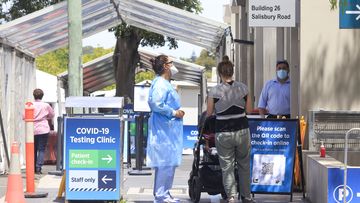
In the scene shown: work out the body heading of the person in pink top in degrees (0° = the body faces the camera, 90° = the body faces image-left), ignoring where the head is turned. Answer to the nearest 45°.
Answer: approximately 180°

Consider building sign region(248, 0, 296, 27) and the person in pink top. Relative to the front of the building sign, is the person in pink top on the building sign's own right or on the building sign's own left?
on the building sign's own right

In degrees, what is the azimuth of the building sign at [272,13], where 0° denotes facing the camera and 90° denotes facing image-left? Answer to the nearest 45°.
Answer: approximately 0°

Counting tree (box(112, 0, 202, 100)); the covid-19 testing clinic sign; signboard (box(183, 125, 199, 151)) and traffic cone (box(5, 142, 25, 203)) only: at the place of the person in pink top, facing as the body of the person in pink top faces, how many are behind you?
2

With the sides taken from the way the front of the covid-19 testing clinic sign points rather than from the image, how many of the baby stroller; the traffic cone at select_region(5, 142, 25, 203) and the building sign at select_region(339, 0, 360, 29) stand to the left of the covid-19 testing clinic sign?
2

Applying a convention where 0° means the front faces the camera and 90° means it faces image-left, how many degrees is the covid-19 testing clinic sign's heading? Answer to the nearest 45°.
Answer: approximately 0°
